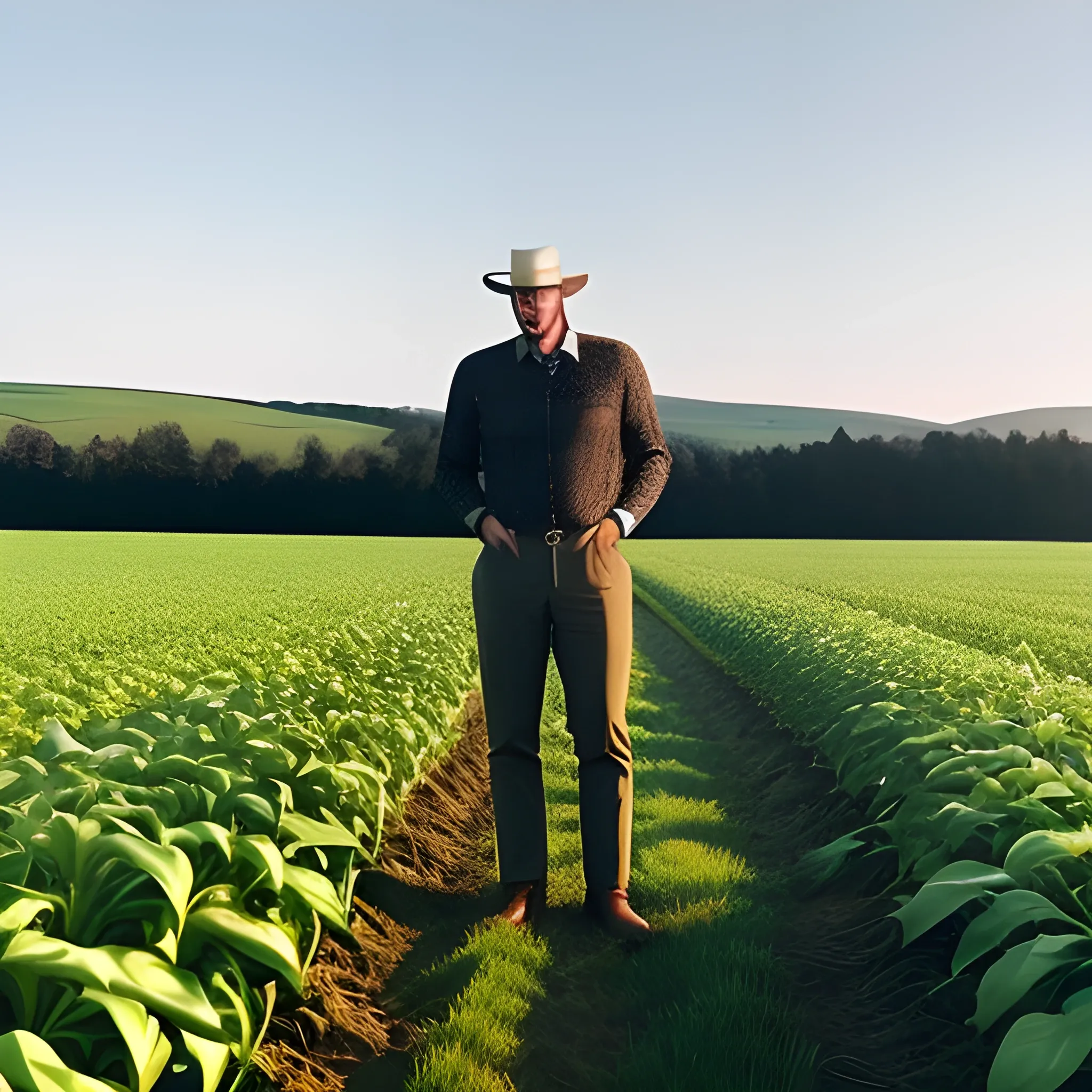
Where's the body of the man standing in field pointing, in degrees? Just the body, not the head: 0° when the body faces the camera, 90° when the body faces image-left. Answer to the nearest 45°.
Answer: approximately 0°

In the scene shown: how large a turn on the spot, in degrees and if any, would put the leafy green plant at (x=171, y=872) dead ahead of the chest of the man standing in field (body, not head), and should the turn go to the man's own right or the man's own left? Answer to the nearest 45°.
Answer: approximately 45° to the man's own right
